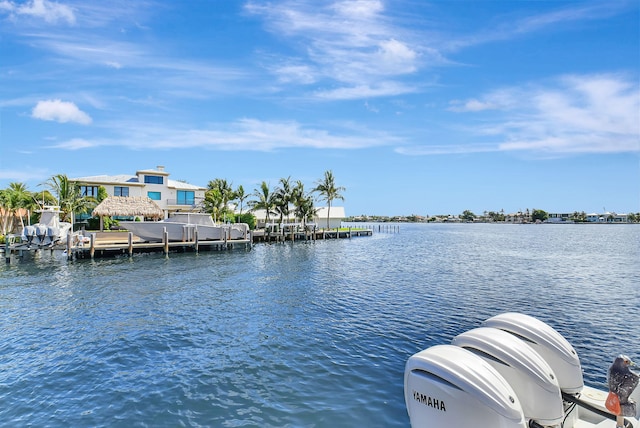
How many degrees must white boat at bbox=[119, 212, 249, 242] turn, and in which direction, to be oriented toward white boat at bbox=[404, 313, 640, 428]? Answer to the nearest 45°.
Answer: approximately 90° to its left

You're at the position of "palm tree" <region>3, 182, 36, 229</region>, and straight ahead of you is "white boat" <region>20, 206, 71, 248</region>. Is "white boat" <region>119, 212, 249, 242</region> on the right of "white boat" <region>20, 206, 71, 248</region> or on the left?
left

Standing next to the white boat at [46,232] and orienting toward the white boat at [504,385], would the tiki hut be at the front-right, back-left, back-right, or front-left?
back-left

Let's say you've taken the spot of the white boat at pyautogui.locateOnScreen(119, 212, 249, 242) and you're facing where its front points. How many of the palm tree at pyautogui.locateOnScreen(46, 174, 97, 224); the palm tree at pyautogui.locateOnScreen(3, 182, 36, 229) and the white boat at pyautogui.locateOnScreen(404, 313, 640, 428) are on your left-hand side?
1

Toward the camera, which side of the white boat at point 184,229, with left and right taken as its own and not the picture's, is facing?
left

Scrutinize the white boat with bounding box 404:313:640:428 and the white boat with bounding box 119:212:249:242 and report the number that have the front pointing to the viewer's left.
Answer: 1

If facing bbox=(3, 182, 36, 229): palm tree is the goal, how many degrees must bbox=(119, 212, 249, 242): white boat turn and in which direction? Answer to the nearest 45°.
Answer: approximately 45° to its right

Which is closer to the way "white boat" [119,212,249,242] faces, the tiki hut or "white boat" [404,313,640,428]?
the tiki hut

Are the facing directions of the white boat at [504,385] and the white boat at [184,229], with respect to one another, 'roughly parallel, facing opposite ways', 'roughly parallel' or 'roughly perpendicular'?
roughly perpendicular

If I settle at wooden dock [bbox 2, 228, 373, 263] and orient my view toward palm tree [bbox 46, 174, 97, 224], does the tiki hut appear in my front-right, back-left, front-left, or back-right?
front-right
